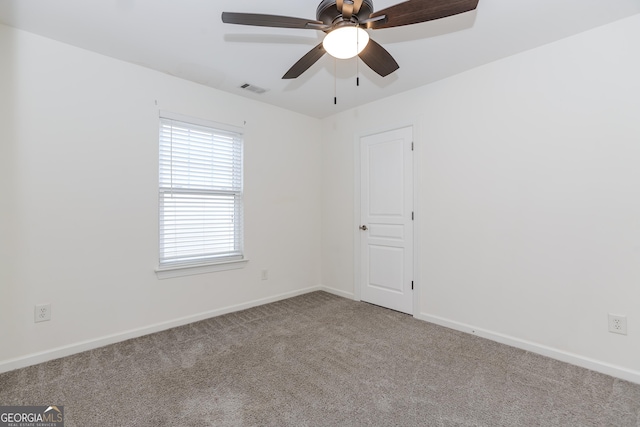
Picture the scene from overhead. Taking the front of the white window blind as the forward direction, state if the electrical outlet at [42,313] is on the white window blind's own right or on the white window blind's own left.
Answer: on the white window blind's own right

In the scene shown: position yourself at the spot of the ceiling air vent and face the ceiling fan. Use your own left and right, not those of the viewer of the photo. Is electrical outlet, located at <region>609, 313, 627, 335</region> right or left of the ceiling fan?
left

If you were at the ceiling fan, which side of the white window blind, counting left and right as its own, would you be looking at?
front

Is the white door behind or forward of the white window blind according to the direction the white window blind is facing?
forward

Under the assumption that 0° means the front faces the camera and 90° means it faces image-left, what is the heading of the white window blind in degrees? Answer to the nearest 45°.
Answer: approximately 315°

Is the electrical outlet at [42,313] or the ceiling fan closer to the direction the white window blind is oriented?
the ceiling fan
